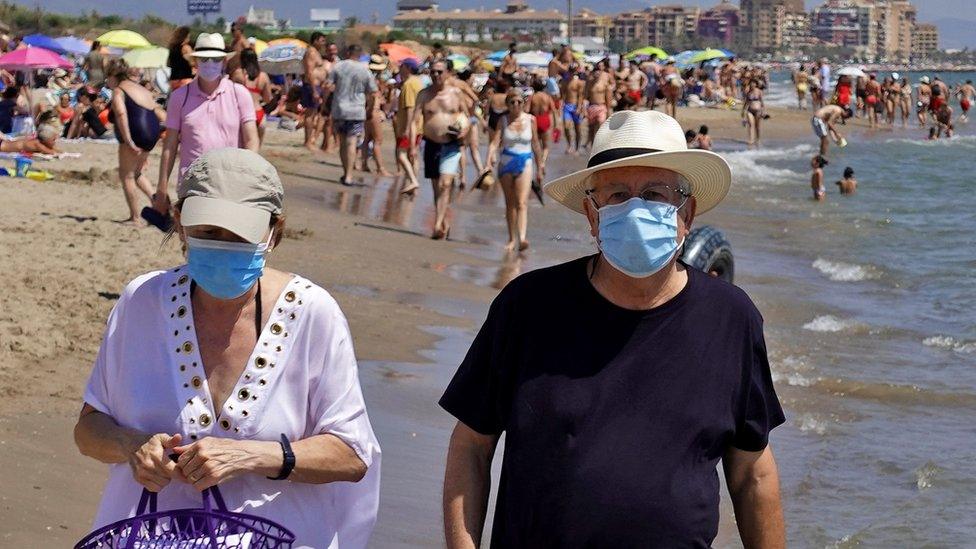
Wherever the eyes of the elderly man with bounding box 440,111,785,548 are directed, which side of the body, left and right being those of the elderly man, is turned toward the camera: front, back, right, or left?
front

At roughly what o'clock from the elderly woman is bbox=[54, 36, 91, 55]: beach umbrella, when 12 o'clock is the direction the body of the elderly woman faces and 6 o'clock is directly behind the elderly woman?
The beach umbrella is roughly at 6 o'clock from the elderly woman.

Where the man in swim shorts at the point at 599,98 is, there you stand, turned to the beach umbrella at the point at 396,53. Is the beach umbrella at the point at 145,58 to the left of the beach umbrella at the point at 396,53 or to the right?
left

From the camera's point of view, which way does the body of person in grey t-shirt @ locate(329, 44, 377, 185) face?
away from the camera

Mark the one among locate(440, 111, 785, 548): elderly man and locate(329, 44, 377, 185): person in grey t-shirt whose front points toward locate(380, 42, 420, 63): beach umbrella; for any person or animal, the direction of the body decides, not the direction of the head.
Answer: the person in grey t-shirt

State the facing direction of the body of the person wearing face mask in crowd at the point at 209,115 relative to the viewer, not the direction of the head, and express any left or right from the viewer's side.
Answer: facing the viewer

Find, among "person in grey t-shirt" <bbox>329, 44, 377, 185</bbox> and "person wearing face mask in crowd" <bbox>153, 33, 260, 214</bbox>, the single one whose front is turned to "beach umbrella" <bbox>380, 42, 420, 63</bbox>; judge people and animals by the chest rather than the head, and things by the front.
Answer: the person in grey t-shirt

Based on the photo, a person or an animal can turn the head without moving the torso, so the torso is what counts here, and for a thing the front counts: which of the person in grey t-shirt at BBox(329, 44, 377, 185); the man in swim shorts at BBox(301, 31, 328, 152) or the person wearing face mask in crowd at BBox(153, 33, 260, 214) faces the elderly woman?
the person wearing face mask in crowd

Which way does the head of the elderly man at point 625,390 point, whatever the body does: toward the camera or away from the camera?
toward the camera

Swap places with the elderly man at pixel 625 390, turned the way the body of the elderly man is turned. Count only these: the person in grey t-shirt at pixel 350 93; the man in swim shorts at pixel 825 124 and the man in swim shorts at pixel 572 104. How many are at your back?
3

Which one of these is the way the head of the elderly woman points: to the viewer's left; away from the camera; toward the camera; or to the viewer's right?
toward the camera

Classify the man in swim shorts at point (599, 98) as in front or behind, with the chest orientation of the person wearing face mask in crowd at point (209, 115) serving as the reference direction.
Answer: behind

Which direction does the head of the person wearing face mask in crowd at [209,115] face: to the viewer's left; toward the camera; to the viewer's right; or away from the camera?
toward the camera

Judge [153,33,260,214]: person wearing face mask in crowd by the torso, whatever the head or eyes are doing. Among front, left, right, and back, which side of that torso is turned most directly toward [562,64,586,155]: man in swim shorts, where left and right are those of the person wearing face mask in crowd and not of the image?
back

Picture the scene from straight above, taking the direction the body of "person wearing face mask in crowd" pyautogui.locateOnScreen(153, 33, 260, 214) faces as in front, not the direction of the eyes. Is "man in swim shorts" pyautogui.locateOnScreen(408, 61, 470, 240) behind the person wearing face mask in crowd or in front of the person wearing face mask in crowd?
behind

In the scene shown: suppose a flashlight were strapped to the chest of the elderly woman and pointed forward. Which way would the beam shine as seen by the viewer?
toward the camera
